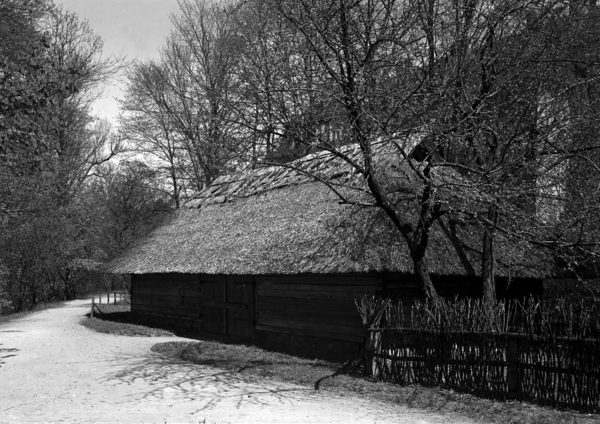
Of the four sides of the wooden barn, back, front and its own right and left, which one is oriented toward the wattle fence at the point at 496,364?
left
